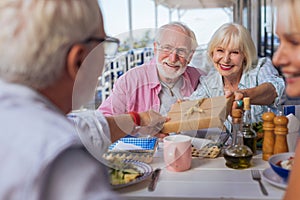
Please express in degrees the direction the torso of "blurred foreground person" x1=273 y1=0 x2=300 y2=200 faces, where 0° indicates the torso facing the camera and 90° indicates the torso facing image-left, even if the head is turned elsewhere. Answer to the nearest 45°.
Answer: approximately 90°

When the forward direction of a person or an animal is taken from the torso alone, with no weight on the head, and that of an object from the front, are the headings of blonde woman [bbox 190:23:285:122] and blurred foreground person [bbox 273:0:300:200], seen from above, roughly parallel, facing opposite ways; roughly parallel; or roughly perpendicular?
roughly perpendicular

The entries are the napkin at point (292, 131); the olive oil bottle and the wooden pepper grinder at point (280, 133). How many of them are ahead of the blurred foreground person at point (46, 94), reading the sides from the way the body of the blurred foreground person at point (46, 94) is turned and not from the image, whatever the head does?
3

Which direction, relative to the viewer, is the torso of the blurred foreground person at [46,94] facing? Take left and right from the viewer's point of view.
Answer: facing away from the viewer and to the right of the viewer

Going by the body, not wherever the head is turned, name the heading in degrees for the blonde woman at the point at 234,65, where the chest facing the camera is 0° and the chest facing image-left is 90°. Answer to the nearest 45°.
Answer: approximately 0°

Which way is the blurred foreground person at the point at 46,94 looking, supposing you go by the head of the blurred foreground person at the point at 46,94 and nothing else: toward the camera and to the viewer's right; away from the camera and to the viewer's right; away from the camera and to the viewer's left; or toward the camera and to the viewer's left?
away from the camera and to the viewer's right
